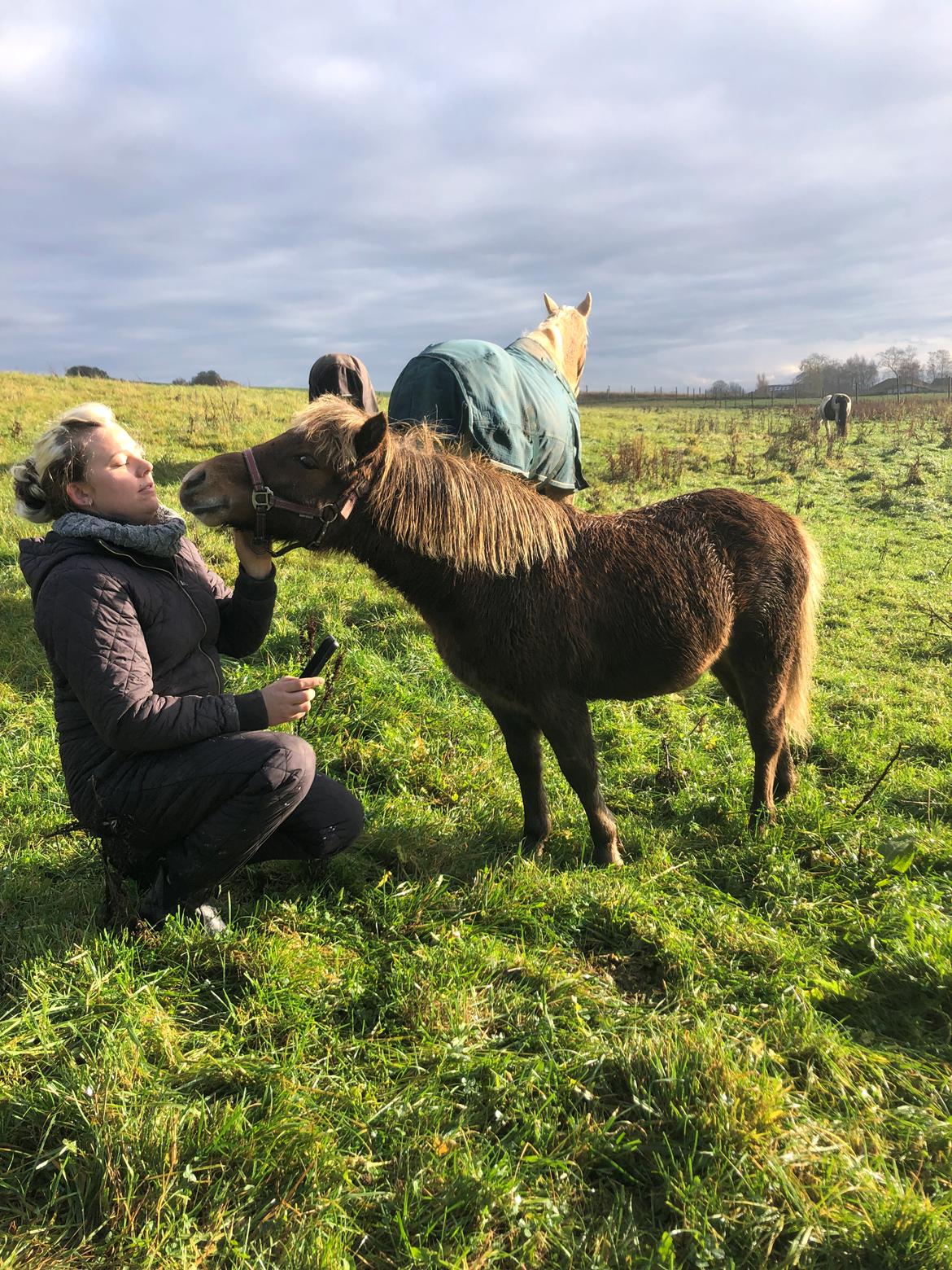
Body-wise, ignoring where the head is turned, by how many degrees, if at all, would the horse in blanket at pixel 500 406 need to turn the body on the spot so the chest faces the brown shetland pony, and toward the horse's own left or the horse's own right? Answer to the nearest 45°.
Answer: approximately 135° to the horse's own right

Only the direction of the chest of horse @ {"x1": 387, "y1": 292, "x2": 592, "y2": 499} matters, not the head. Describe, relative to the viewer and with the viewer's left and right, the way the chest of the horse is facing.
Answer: facing away from the viewer and to the right of the viewer

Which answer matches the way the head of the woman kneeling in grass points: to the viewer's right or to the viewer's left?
to the viewer's right

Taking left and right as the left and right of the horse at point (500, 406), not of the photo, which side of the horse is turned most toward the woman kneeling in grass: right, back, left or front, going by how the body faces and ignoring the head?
back

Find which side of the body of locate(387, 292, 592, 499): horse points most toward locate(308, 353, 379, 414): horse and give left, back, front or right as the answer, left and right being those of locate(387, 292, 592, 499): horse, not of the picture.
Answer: left
